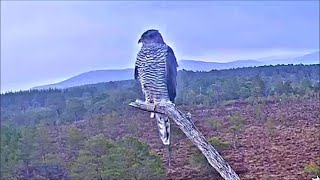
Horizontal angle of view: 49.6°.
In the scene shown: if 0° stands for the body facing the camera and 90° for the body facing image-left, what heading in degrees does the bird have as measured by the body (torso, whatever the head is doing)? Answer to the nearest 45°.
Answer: approximately 45°
